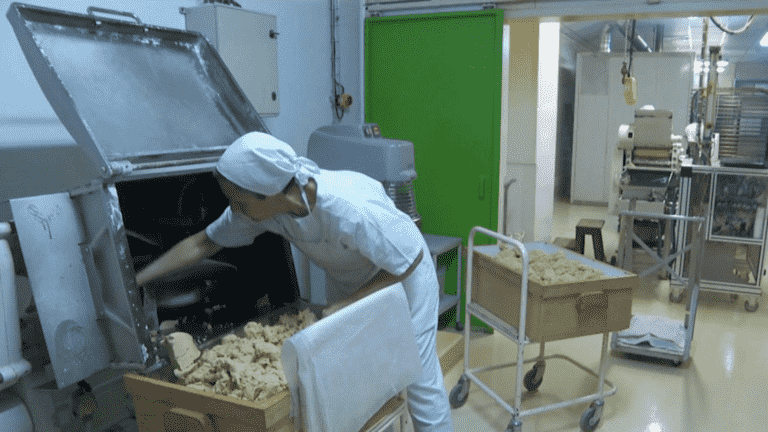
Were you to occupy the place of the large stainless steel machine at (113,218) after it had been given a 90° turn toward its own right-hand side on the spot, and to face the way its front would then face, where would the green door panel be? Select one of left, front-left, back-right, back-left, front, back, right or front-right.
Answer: back

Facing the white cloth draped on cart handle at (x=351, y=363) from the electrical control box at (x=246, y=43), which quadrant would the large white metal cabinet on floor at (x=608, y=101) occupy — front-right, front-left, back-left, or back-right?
back-left

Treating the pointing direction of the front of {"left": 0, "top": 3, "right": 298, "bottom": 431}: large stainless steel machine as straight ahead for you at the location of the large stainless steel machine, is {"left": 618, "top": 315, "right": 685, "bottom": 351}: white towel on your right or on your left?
on your left

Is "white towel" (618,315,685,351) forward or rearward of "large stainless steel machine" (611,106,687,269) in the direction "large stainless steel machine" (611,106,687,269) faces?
forward

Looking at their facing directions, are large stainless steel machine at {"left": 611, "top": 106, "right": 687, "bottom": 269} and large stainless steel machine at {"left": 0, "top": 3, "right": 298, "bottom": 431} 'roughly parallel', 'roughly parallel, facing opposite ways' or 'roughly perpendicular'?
roughly perpendicular

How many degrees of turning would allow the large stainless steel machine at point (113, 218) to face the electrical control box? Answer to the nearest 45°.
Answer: approximately 90° to its left

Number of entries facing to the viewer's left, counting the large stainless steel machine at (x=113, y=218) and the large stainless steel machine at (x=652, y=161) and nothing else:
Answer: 0

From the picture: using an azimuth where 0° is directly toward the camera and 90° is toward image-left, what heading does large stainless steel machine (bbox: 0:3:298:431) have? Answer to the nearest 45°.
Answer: approximately 315°

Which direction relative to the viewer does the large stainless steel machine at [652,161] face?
toward the camera

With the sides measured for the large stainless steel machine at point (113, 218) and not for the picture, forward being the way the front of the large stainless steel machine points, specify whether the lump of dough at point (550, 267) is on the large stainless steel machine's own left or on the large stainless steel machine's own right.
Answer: on the large stainless steel machine's own left

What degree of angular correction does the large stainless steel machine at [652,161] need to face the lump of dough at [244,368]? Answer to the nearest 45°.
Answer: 0° — it already faces it

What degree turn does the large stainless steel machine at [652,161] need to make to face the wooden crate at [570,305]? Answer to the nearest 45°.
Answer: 0° — it already faces it

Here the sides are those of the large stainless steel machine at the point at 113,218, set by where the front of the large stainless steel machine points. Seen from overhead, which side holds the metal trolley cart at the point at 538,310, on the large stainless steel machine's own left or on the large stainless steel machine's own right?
on the large stainless steel machine's own left
